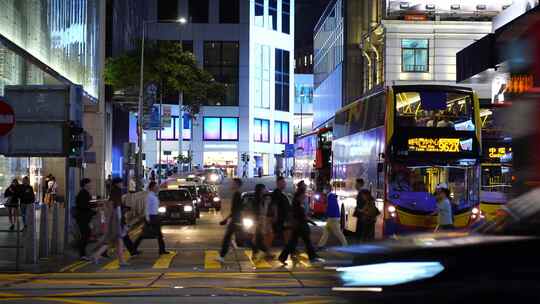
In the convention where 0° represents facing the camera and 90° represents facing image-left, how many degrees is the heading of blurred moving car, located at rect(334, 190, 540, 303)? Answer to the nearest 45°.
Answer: approximately 90°

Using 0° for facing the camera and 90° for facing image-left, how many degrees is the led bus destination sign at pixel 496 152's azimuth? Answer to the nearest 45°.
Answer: approximately 0°

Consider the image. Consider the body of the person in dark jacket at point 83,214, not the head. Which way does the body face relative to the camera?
to the viewer's right
